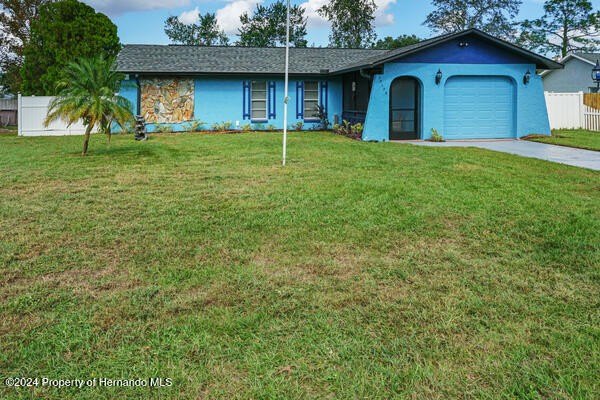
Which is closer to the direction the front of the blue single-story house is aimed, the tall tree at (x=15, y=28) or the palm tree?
the palm tree

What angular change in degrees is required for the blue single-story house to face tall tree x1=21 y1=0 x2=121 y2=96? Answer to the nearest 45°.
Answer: approximately 135° to its right

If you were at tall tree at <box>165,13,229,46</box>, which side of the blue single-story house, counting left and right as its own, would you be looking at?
back

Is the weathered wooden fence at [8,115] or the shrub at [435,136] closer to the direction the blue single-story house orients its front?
the shrub

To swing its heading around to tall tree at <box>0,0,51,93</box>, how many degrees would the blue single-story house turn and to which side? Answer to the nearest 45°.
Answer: approximately 135° to its right

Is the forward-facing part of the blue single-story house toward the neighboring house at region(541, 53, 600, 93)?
no

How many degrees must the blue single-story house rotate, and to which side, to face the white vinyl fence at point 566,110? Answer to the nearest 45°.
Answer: approximately 135° to its left

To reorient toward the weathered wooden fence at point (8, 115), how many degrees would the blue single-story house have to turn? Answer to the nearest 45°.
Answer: approximately 135° to its right

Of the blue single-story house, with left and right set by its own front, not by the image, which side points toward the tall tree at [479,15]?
back

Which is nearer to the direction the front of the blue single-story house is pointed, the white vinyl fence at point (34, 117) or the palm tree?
the palm tree

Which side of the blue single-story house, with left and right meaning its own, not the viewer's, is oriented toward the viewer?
front

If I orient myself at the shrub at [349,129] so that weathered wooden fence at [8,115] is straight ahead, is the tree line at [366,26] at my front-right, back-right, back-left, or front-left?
front-right
